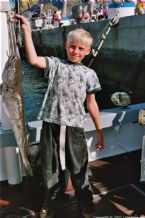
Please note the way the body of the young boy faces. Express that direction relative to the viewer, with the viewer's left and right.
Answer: facing the viewer
